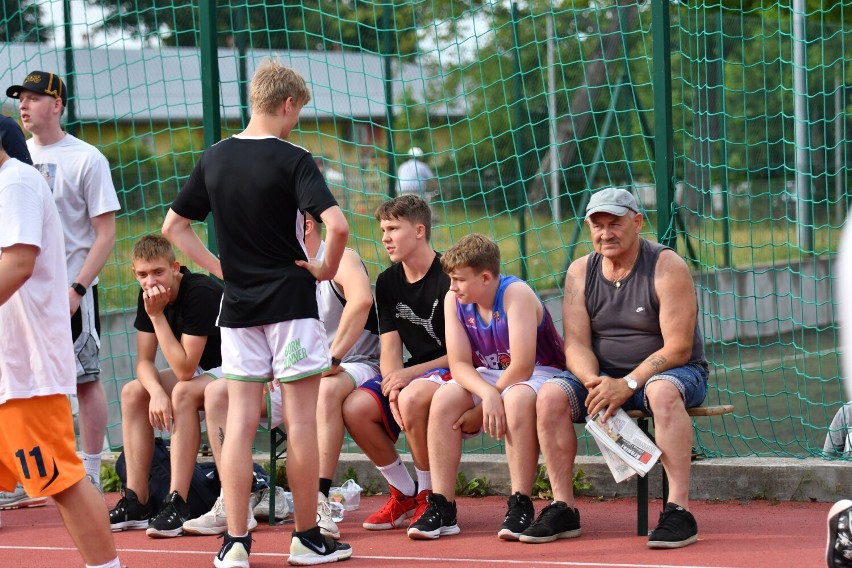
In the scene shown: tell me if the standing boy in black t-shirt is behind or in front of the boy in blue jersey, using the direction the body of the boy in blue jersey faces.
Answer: in front

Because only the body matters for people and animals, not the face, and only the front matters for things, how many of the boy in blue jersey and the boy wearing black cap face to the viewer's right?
0

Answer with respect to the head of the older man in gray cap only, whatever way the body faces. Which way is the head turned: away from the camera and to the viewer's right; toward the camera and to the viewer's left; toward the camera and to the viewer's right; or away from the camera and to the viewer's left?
toward the camera and to the viewer's left

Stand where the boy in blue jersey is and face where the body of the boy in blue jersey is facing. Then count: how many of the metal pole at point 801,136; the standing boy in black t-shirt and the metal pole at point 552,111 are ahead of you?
1

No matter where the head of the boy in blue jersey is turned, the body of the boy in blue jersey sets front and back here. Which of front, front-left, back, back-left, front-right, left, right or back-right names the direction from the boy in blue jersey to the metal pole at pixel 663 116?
back

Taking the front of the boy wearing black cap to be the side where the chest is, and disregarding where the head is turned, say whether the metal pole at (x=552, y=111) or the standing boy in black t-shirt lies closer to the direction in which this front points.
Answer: the standing boy in black t-shirt
